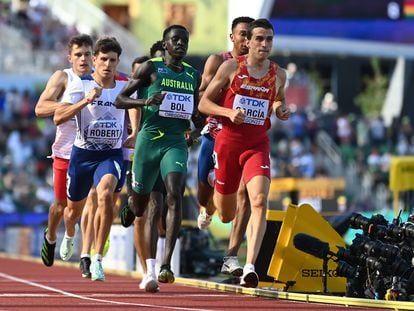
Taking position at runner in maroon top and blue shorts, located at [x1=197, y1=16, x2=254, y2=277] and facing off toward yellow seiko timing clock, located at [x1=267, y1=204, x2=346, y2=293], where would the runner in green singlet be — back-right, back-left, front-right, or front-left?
back-right

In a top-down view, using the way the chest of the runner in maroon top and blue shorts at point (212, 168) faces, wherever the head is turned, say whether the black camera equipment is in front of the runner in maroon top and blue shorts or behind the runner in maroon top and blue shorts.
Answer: in front

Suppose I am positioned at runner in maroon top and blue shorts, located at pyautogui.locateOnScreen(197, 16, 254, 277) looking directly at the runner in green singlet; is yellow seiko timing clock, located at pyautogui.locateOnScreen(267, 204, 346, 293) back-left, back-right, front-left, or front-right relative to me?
back-left

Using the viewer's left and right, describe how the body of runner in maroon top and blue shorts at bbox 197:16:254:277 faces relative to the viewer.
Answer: facing the viewer and to the right of the viewer

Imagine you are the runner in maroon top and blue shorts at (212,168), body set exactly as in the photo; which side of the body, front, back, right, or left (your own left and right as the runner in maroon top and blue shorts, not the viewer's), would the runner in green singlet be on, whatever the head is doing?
right
